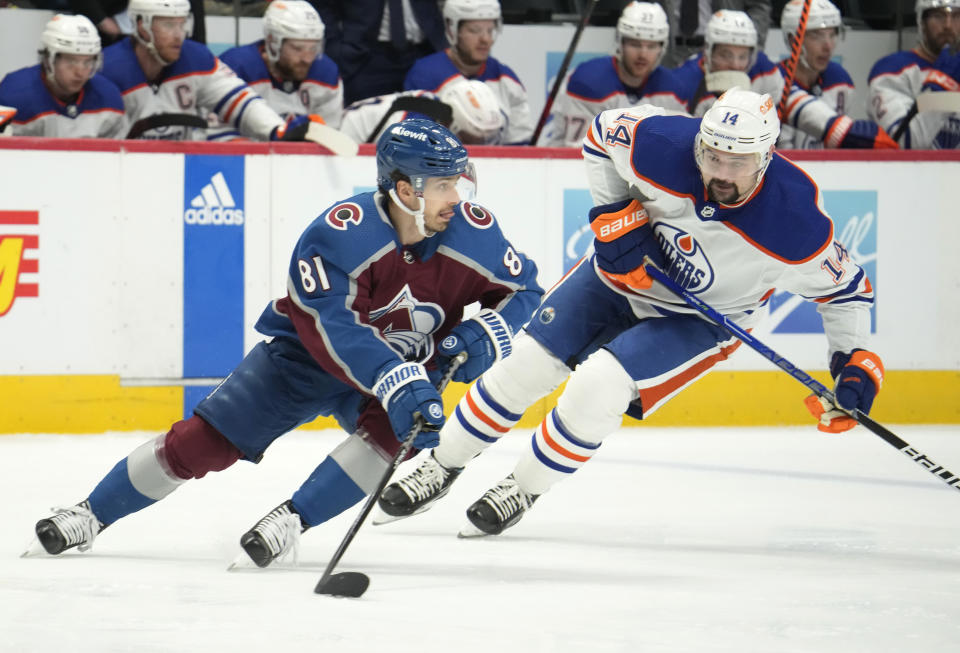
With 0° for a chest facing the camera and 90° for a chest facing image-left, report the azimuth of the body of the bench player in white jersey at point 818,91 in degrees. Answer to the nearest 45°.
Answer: approximately 315°

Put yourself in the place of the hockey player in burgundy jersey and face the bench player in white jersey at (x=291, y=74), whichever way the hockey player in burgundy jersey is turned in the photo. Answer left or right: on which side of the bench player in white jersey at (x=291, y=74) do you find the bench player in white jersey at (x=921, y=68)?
right

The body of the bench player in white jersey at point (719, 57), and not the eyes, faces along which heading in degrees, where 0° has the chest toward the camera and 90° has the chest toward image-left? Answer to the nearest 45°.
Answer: approximately 0°

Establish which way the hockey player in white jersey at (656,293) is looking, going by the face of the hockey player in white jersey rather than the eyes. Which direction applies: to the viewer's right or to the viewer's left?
to the viewer's left

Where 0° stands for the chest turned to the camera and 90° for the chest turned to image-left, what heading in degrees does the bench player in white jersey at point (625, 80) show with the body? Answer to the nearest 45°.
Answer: approximately 0°

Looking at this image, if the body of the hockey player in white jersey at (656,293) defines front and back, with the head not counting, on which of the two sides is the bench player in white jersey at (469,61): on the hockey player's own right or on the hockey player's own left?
on the hockey player's own right

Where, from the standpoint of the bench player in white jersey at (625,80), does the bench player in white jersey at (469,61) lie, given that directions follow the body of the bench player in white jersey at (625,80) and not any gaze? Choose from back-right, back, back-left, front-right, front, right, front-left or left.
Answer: right

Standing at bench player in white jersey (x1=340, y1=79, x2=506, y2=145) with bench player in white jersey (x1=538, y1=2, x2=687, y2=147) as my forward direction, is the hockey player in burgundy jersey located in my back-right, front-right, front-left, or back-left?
back-right

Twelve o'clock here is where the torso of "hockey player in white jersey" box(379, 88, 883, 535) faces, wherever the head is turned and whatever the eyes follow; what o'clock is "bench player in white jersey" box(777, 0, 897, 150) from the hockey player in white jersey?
The bench player in white jersey is roughly at 5 o'clock from the hockey player in white jersey.

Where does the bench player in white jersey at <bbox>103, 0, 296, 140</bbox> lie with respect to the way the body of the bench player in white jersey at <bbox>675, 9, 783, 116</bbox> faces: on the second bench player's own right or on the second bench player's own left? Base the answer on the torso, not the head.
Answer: on the second bench player's own right

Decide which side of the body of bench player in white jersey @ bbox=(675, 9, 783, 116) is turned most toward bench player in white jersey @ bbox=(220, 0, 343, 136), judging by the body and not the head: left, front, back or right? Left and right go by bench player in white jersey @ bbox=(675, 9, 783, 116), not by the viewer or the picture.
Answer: right
